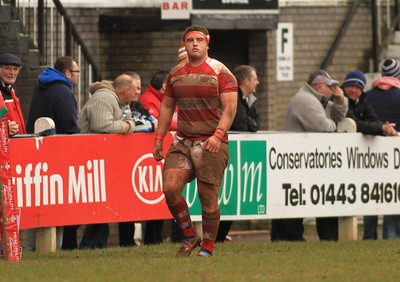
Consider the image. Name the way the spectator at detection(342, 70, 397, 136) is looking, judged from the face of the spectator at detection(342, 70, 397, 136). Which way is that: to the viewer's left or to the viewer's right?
to the viewer's left

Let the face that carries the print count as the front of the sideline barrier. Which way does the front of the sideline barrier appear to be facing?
toward the camera

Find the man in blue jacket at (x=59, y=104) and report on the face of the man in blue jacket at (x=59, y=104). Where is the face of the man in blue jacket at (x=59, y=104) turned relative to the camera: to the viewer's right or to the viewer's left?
to the viewer's right

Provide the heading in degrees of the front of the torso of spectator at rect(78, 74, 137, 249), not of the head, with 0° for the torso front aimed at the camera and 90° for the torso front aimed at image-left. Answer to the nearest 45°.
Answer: approximately 270°

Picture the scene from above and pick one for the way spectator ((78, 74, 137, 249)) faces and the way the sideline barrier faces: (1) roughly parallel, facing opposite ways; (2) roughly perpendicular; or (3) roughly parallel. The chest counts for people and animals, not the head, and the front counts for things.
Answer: roughly perpendicular

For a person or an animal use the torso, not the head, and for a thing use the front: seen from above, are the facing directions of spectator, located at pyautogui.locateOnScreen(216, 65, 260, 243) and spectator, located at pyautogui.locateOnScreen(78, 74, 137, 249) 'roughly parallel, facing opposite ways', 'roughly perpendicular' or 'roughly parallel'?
roughly parallel

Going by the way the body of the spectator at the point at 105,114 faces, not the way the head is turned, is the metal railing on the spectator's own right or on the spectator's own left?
on the spectator's own left
